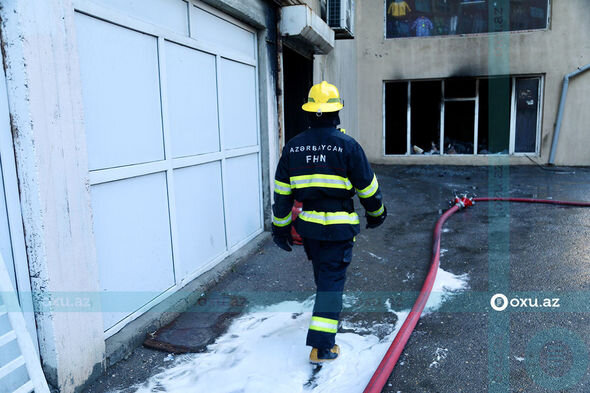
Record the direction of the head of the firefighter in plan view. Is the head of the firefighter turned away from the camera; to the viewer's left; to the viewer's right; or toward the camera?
away from the camera

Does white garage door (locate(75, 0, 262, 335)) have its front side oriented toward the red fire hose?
yes

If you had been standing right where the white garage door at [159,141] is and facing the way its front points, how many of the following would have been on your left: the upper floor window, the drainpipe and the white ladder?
2

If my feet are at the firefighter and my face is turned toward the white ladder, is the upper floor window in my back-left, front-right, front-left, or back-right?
back-right

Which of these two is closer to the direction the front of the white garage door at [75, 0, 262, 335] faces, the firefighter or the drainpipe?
the firefighter

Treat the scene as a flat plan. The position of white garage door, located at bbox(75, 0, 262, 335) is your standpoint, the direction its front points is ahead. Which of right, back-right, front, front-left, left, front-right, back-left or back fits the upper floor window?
left

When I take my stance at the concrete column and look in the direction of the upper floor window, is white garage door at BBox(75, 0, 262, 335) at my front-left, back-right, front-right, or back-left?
front-left

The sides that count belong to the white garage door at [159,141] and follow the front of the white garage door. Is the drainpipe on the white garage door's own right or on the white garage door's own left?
on the white garage door's own left

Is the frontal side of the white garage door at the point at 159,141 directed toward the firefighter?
yes

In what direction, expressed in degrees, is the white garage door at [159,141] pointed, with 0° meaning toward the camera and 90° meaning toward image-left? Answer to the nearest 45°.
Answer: approximately 315°
